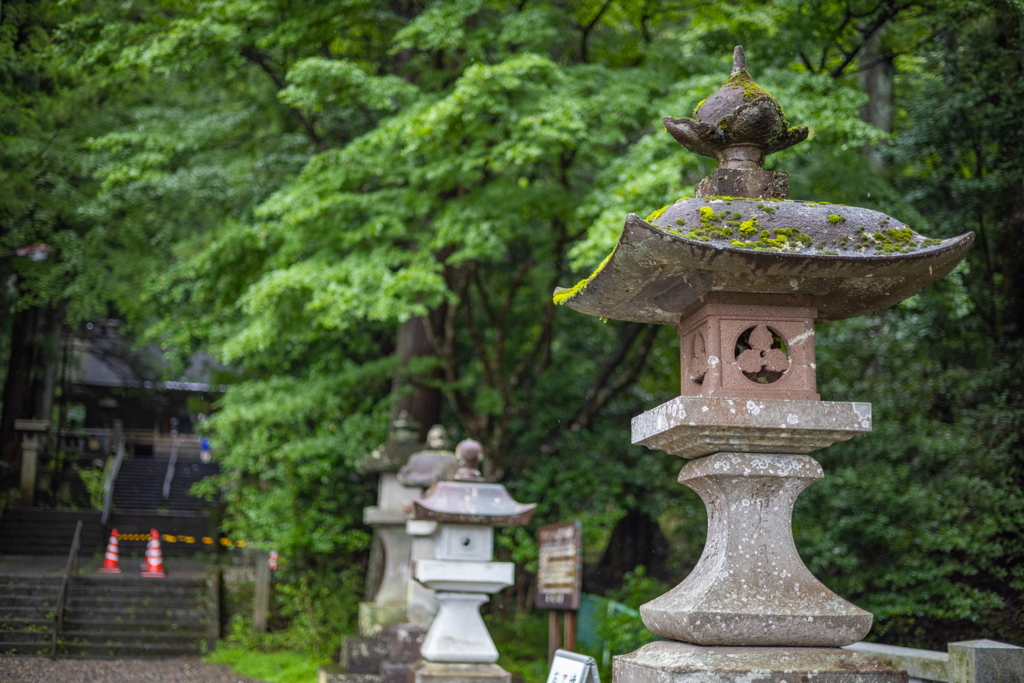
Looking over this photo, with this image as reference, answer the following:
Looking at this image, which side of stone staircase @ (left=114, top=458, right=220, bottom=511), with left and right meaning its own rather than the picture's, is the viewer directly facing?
front

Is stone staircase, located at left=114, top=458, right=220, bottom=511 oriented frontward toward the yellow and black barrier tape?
yes

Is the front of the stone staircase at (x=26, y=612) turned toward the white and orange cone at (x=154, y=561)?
no

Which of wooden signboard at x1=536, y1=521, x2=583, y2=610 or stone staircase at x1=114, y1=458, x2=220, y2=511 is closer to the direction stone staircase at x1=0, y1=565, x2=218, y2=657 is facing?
the wooden signboard

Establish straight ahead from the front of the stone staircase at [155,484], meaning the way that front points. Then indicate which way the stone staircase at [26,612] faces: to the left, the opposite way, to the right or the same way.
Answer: the same way

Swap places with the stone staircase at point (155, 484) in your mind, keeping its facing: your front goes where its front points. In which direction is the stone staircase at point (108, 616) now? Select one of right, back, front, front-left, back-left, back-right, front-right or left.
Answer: front

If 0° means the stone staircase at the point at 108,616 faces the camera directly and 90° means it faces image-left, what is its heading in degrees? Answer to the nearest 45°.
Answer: approximately 0°

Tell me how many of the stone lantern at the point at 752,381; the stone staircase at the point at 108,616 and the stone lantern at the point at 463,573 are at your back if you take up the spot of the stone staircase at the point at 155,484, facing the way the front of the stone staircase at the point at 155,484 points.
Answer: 0

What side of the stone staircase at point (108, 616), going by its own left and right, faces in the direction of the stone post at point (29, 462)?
back

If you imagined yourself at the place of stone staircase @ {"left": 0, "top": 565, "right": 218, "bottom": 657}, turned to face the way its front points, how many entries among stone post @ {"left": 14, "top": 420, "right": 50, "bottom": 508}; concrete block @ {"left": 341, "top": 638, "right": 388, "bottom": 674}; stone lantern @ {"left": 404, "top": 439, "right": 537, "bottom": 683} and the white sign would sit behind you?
1

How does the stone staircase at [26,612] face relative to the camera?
toward the camera

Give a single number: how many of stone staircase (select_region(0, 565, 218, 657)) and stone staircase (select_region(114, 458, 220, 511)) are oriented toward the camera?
2
